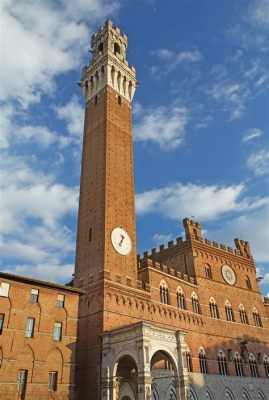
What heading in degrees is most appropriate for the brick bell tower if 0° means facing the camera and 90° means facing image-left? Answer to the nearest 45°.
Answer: approximately 315°
